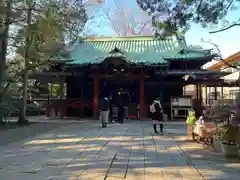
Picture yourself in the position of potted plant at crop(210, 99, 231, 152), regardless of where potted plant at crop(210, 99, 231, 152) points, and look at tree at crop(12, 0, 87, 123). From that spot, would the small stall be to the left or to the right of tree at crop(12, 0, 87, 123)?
right

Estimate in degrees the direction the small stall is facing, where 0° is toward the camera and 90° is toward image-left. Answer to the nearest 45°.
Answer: approximately 0°

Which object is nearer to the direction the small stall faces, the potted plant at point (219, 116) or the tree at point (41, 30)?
the potted plant

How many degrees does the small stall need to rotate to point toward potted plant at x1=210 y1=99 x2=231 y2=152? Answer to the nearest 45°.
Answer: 0° — it already faces it

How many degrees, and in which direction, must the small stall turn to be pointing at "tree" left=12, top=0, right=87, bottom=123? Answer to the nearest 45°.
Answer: approximately 45° to its right
